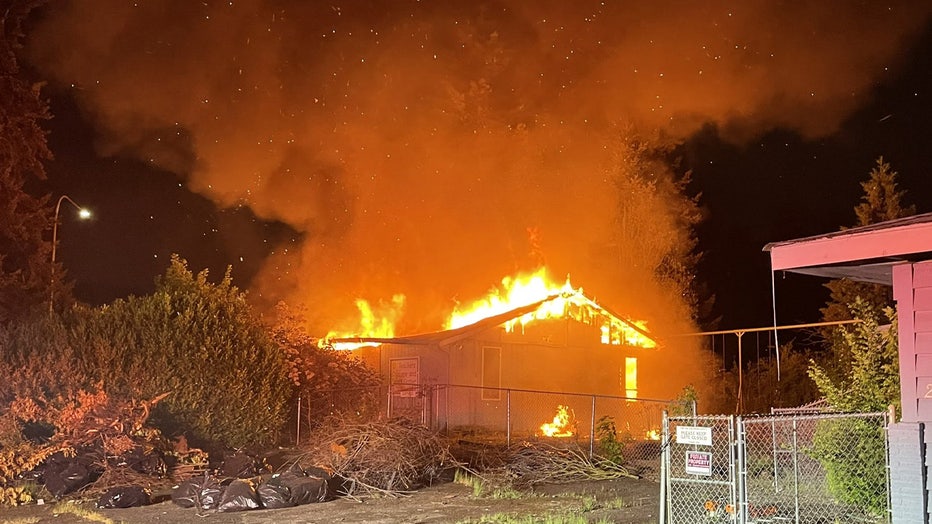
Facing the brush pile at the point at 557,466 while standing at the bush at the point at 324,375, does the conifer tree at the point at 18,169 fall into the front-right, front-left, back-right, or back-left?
back-right

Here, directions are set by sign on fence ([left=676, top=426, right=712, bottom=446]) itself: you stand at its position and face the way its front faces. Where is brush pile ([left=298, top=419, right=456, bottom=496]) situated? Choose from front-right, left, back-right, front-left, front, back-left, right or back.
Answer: back-right

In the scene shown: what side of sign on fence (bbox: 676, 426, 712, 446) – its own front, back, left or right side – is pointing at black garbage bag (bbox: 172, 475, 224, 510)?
right

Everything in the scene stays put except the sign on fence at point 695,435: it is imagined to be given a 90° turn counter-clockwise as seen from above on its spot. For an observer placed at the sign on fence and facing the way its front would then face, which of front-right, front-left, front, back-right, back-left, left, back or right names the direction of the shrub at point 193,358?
back-left

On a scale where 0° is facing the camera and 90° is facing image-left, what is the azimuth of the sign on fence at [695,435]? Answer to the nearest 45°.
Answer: approximately 0°

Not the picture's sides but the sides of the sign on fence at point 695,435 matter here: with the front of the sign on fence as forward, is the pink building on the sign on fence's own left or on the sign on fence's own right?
on the sign on fence's own left

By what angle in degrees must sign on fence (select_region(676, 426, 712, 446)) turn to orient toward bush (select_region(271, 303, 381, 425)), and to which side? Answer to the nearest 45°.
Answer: approximately 135° to its right

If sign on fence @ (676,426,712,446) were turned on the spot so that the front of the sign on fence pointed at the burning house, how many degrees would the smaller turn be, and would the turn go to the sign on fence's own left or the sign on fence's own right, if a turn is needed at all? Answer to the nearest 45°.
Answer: approximately 180°

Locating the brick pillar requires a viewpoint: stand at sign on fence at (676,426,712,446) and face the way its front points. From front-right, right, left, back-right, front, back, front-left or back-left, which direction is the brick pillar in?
left

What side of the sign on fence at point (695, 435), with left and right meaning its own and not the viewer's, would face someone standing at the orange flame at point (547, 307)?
back

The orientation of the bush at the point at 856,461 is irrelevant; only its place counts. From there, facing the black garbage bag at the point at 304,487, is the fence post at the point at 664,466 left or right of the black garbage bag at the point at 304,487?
left

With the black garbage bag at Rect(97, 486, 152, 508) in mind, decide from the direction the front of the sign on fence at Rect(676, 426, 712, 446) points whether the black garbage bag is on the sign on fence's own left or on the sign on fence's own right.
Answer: on the sign on fence's own right
